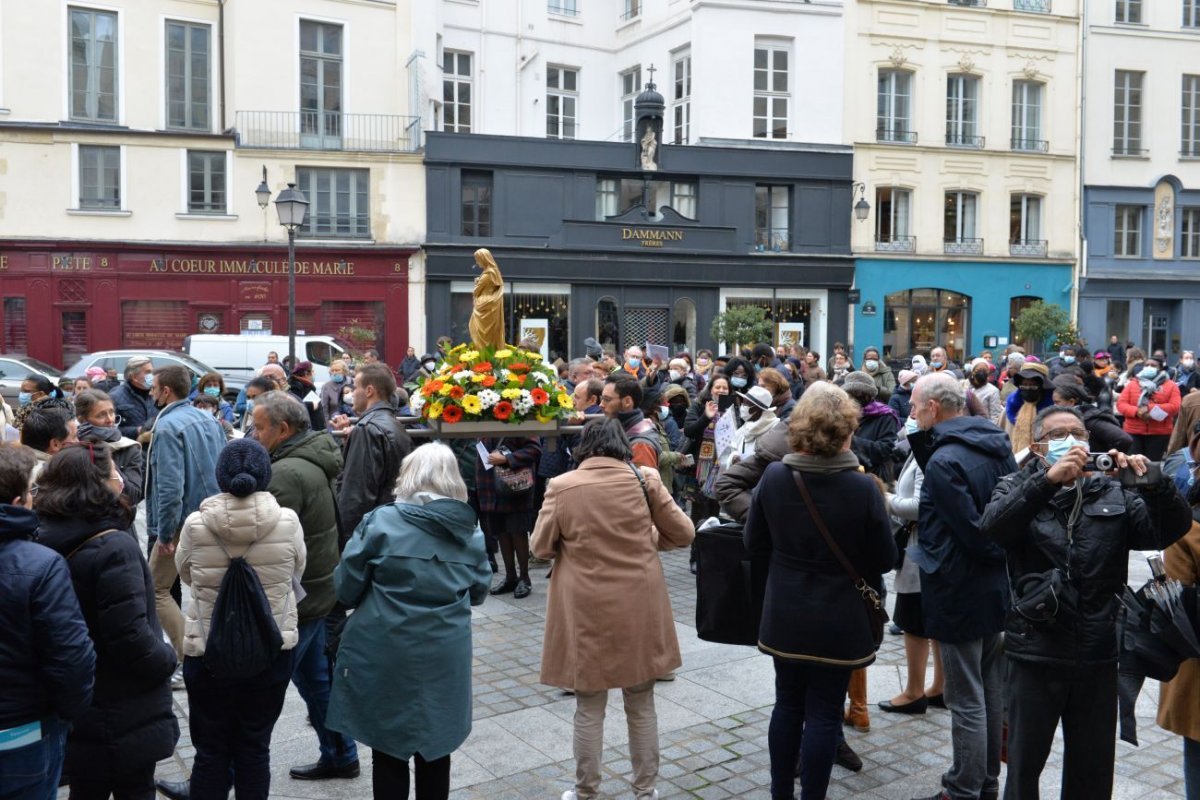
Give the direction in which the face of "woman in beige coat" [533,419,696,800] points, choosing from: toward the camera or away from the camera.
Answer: away from the camera

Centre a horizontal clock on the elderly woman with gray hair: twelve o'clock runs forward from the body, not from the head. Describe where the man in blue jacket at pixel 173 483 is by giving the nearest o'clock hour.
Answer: The man in blue jacket is roughly at 11 o'clock from the elderly woman with gray hair.

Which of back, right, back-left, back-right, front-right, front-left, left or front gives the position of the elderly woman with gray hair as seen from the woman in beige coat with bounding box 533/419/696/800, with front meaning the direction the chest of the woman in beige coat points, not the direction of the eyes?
back-left

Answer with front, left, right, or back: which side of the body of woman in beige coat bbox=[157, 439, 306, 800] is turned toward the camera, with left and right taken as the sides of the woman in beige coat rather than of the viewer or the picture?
back

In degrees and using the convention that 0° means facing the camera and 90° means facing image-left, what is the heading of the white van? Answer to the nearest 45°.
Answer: approximately 270°

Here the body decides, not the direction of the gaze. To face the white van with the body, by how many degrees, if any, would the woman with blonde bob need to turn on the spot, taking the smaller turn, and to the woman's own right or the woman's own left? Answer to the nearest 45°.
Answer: approximately 45° to the woman's own left

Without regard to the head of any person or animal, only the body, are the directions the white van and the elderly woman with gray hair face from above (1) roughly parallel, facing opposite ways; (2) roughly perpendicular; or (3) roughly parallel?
roughly perpendicular

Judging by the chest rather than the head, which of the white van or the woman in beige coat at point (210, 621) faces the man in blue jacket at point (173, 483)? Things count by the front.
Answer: the woman in beige coat

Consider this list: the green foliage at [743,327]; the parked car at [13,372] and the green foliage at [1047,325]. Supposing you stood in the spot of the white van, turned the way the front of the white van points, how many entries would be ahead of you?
2

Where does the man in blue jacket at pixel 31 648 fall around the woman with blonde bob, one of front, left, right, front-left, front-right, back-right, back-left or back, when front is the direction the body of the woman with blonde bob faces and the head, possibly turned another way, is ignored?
back-left

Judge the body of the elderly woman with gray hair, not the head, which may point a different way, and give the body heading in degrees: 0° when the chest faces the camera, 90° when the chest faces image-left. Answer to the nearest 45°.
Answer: approximately 180°

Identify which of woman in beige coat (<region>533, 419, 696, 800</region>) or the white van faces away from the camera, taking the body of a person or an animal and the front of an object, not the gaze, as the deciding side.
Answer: the woman in beige coat

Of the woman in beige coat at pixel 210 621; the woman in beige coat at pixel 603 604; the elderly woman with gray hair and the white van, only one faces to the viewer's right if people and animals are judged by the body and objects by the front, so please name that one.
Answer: the white van

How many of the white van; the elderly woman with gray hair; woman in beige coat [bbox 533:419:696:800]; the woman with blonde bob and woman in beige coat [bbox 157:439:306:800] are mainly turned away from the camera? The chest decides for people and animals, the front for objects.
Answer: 4

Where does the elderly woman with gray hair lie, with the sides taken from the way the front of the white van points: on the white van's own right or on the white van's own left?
on the white van's own right
